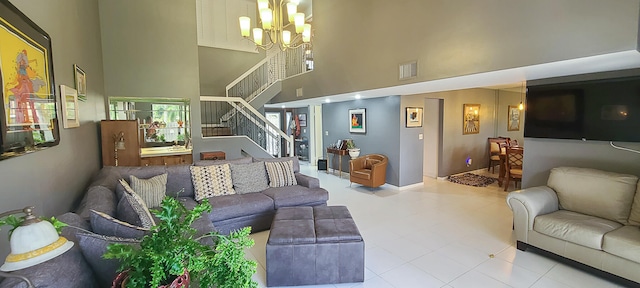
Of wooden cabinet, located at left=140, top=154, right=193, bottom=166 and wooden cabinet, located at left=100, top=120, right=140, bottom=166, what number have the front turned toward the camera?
2

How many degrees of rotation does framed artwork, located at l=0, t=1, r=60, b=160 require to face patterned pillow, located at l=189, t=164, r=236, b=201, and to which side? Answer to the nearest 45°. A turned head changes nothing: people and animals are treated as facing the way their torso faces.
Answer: approximately 90° to its left

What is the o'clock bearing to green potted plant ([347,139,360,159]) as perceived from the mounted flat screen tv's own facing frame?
The green potted plant is roughly at 2 o'clock from the mounted flat screen tv.

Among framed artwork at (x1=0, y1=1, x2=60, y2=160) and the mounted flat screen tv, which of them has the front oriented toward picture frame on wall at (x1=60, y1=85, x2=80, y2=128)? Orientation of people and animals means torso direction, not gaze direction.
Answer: the mounted flat screen tv

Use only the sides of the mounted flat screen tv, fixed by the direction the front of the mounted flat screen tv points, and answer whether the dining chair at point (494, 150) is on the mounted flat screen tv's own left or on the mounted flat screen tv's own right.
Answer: on the mounted flat screen tv's own right

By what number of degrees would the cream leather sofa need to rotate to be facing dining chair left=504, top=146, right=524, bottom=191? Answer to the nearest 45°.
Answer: approximately 135° to its right

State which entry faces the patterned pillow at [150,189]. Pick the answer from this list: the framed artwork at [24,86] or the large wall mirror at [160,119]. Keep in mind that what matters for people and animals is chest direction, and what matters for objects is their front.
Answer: the large wall mirror

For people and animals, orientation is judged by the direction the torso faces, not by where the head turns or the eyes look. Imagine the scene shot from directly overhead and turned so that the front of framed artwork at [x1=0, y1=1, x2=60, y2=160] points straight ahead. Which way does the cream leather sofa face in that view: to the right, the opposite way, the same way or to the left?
the opposite way

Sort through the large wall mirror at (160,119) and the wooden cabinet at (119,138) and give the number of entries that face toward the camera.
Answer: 2

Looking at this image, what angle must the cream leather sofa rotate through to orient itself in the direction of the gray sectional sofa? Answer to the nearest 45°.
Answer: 0° — it already faces it

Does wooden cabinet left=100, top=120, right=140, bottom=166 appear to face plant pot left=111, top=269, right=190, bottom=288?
yes
